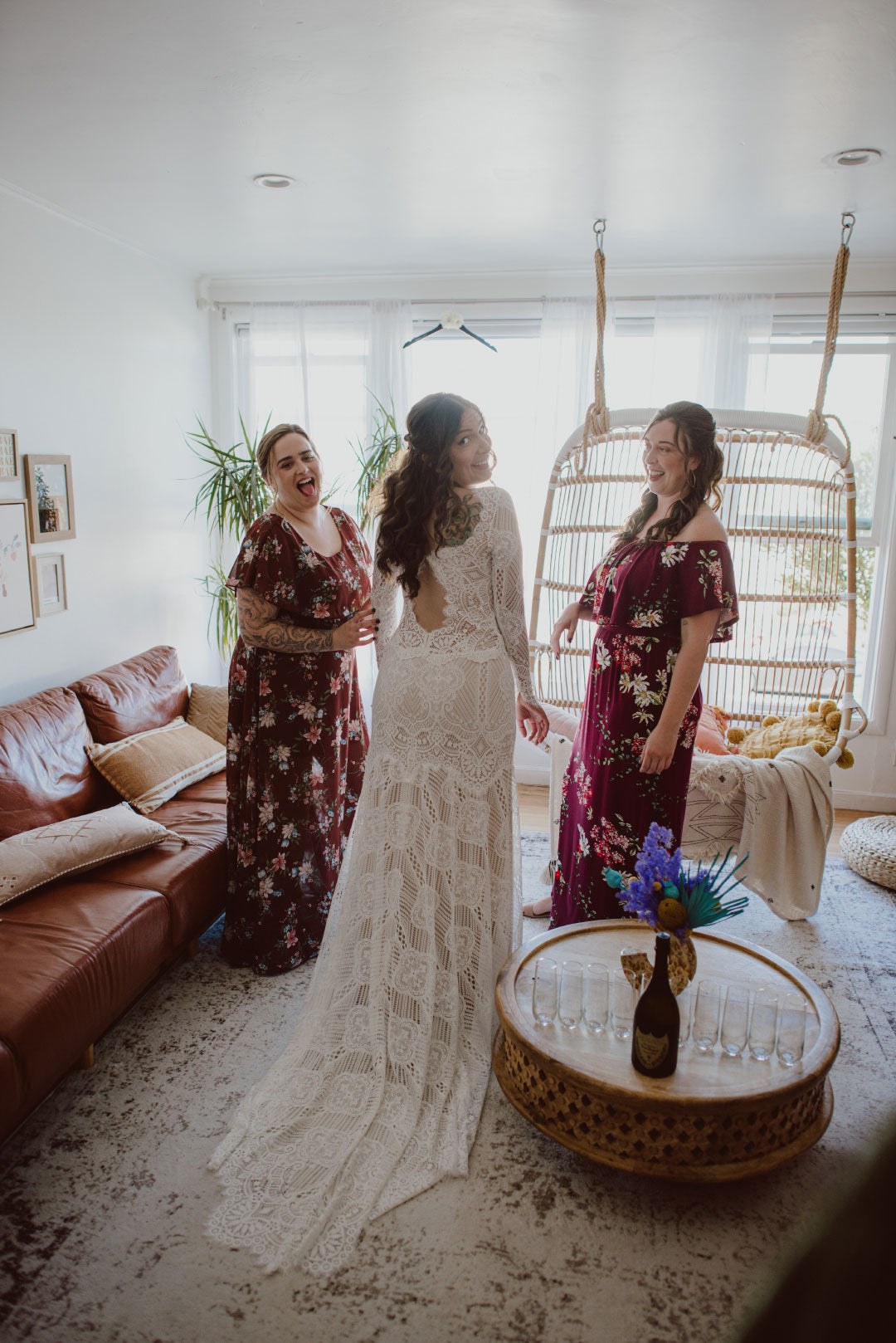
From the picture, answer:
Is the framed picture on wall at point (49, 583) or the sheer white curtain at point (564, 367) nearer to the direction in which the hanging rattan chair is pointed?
the framed picture on wall

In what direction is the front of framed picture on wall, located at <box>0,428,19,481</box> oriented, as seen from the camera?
facing the viewer and to the right of the viewer

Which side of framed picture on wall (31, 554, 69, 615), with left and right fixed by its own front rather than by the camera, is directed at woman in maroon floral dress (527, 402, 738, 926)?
front

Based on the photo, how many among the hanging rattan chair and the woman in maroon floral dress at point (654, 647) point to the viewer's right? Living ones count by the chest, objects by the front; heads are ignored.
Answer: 0

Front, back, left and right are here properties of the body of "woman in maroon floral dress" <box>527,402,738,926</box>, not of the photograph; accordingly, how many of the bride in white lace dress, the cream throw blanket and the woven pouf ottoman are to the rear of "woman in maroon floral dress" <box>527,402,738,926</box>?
2

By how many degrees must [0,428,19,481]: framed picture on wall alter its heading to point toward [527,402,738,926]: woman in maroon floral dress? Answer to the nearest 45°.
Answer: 0° — it already faces them

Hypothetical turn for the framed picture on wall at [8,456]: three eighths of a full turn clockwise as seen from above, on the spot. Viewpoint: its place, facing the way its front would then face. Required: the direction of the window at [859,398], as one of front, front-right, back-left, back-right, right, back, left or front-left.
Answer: back

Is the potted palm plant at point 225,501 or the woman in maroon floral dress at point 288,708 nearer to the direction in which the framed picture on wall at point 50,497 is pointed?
the woman in maroon floral dress

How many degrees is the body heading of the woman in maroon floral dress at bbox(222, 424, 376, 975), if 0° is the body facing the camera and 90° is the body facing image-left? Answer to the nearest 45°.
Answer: approximately 315°

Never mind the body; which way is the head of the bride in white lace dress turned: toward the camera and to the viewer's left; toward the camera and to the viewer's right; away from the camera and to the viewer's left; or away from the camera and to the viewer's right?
toward the camera and to the viewer's right

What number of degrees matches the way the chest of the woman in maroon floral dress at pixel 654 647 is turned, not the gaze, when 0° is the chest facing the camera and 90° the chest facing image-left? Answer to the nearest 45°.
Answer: approximately 45°

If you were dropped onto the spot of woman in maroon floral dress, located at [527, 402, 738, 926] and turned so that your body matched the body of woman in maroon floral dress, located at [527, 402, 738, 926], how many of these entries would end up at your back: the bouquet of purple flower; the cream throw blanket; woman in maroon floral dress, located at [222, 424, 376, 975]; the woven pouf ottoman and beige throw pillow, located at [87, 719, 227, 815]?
2

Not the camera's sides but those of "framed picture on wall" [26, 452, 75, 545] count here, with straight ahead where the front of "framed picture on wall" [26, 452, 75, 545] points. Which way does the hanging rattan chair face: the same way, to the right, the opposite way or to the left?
to the right

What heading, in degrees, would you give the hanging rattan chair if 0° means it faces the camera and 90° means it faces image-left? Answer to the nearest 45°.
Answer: approximately 0°

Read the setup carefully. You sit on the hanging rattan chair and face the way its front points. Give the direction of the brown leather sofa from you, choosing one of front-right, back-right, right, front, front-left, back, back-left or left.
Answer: front-right

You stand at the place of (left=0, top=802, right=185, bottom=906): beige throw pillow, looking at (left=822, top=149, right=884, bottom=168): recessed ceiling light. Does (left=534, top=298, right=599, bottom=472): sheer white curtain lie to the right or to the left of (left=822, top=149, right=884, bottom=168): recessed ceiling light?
left

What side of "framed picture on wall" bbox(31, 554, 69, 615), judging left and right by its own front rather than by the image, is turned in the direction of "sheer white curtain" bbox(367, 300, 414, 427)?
left

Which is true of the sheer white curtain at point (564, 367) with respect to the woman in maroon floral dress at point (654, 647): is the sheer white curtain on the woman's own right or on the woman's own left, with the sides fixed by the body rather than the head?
on the woman's own right
